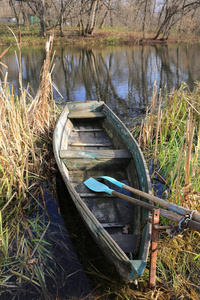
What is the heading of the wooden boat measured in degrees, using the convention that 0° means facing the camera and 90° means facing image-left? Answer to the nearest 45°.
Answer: approximately 0°
